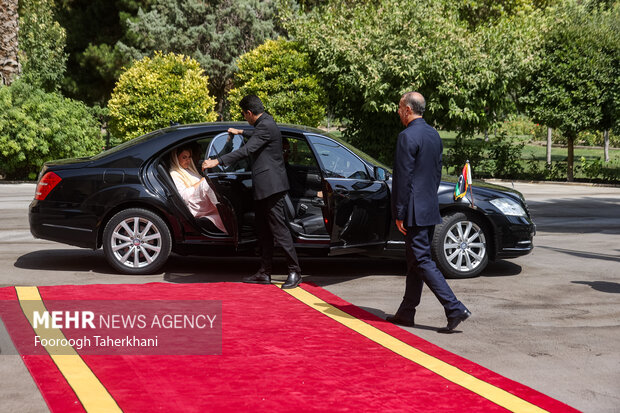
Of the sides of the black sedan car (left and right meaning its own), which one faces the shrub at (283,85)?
left

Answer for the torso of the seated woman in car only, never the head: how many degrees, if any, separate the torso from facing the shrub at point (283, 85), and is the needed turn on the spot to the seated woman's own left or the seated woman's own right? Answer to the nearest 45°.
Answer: approximately 135° to the seated woman's own left

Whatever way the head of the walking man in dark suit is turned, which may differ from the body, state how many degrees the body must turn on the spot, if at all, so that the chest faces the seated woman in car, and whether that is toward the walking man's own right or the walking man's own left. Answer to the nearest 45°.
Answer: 0° — they already face them

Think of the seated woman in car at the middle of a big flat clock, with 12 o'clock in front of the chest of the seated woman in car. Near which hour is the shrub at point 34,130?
The shrub is roughly at 7 o'clock from the seated woman in car.

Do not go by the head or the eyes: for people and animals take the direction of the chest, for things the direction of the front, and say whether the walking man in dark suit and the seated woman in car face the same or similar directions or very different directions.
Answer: very different directions

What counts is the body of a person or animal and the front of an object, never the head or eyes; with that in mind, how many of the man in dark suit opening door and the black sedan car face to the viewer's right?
1

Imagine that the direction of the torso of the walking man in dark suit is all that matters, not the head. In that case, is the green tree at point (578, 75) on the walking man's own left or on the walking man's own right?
on the walking man's own right

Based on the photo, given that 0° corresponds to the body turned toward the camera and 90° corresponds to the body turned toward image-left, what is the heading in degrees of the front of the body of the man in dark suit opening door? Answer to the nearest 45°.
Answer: approximately 90°

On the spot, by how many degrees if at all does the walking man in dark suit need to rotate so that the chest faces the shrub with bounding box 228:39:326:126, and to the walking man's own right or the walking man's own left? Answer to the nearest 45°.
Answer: approximately 45° to the walking man's own right

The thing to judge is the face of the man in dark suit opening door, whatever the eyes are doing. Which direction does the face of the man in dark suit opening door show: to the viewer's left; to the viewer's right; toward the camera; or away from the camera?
to the viewer's left

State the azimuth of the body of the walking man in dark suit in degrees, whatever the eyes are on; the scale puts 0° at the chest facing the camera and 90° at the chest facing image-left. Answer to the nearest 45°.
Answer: approximately 135°

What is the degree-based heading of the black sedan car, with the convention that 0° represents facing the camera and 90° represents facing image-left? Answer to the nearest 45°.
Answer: approximately 270°

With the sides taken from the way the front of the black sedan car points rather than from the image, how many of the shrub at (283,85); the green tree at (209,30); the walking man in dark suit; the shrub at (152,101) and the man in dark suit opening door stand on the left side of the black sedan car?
3

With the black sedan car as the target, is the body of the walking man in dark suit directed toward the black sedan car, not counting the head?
yes
